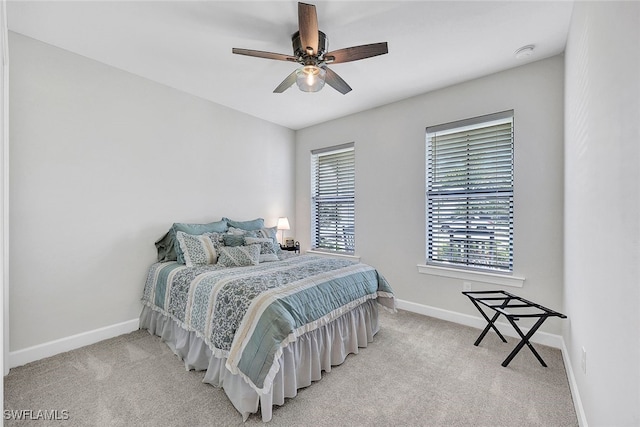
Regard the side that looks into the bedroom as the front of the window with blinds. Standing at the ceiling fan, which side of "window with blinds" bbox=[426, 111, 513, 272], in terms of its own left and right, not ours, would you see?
front

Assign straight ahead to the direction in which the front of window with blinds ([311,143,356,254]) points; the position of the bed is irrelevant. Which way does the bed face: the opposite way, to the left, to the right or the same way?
to the left

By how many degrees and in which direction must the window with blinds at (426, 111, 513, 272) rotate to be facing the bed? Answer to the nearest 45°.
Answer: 0° — it already faces it

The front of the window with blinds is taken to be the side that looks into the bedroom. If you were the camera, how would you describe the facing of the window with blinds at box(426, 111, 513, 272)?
facing the viewer and to the left of the viewer

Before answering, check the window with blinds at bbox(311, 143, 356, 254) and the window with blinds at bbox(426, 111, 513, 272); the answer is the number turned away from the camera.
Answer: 0

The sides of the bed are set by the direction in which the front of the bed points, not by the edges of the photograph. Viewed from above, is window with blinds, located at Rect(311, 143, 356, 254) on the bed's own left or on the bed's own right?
on the bed's own left

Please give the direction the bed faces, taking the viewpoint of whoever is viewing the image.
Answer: facing the viewer and to the right of the viewer

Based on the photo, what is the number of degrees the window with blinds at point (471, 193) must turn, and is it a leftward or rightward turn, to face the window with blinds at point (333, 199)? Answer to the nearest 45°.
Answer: approximately 45° to its right

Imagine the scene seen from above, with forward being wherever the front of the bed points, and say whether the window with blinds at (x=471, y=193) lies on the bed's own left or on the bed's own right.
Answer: on the bed's own left

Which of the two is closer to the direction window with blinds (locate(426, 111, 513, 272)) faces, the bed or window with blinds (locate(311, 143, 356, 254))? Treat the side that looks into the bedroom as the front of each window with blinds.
the bed

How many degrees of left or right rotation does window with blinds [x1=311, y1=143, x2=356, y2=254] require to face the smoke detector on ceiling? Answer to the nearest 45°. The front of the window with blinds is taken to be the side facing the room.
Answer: approximately 90° to its left

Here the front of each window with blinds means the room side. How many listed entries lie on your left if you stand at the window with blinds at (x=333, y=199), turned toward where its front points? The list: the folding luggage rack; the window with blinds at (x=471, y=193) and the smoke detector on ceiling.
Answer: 3
